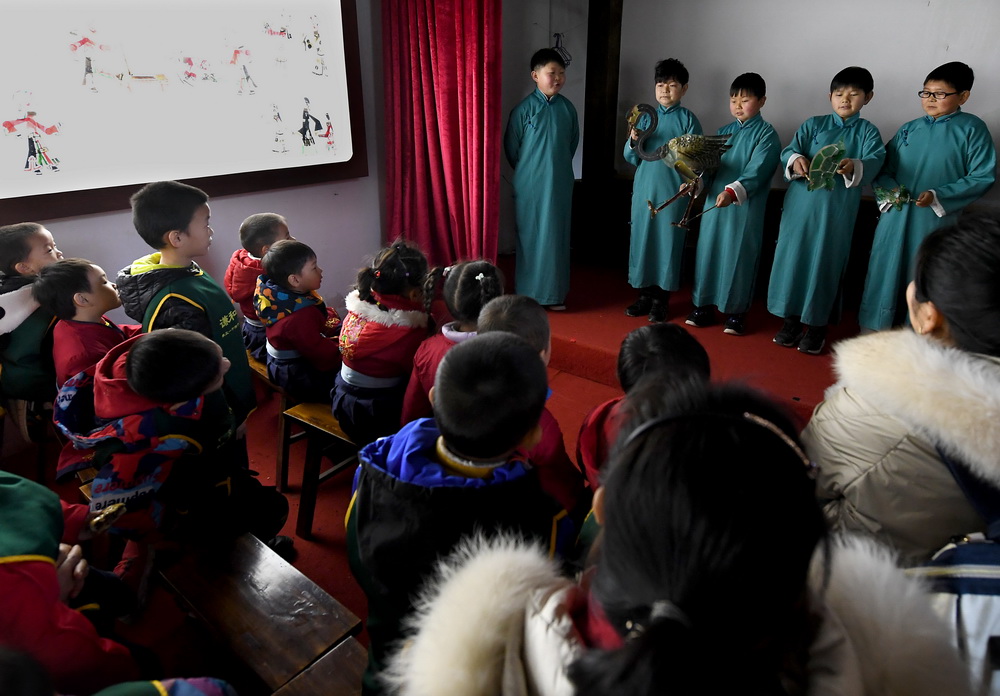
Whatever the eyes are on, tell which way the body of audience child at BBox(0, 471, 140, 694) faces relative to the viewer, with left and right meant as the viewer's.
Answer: facing to the right of the viewer

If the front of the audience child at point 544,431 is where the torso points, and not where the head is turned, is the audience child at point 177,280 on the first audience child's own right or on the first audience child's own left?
on the first audience child's own left

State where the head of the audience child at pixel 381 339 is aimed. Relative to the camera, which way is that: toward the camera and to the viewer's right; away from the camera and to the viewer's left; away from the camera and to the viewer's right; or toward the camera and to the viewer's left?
away from the camera and to the viewer's right

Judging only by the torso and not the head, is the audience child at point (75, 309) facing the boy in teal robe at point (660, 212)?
yes

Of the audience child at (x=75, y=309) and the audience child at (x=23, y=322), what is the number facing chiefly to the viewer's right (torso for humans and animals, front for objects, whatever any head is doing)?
2

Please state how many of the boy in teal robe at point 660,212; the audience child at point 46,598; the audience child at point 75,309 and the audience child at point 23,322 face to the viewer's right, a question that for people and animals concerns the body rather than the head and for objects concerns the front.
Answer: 3

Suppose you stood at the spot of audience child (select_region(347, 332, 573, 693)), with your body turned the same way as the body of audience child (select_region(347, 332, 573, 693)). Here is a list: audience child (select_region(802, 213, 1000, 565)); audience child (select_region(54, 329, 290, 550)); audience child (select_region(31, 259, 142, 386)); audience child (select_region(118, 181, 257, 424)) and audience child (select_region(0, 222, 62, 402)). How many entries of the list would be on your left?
4

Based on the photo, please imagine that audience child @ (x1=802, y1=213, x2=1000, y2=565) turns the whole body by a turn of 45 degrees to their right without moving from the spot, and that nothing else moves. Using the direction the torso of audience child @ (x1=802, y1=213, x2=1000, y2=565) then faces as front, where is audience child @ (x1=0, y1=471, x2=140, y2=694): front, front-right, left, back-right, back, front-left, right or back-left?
back-left

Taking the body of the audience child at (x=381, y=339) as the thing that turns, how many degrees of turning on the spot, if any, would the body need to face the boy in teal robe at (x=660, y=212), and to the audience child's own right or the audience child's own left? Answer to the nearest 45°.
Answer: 0° — they already face them

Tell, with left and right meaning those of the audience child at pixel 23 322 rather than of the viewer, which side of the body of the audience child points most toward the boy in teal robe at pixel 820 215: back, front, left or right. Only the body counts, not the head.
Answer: front

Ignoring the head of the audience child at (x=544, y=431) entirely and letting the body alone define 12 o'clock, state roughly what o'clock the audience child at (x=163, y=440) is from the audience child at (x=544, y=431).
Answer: the audience child at (x=163, y=440) is roughly at 9 o'clock from the audience child at (x=544, y=431).

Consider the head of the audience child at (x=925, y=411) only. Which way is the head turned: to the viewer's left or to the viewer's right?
to the viewer's left

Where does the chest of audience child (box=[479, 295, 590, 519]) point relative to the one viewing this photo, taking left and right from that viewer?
facing away from the viewer

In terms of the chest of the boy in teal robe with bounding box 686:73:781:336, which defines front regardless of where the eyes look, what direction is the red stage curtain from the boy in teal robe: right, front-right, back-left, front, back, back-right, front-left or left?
front-right

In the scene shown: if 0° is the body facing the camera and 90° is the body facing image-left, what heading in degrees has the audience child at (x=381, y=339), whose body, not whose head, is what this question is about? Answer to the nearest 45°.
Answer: approximately 225°

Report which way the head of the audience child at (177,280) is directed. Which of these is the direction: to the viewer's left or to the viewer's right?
to the viewer's right

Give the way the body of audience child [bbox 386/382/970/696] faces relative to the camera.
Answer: away from the camera
